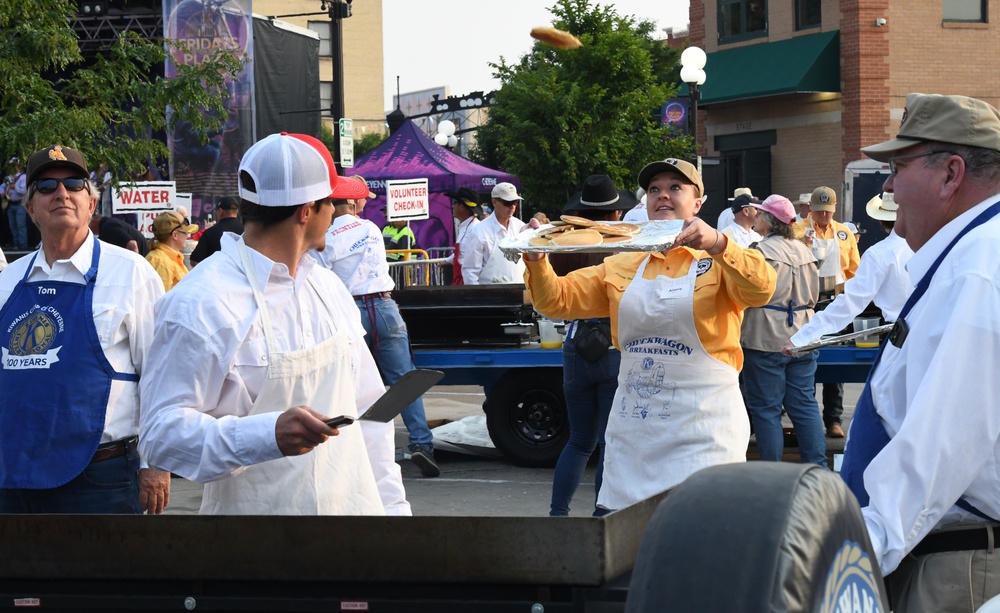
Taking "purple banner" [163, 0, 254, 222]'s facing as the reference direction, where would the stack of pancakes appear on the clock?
The stack of pancakes is roughly at 12 o'clock from the purple banner.

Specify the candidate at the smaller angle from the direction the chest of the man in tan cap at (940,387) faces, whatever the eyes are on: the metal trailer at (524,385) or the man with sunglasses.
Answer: the man with sunglasses

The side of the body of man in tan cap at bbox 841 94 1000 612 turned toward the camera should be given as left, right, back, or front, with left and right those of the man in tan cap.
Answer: left

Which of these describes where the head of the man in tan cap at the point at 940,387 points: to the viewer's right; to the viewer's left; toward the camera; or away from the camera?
to the viewer's left

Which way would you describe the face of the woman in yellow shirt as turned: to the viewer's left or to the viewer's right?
to the viewer's left
